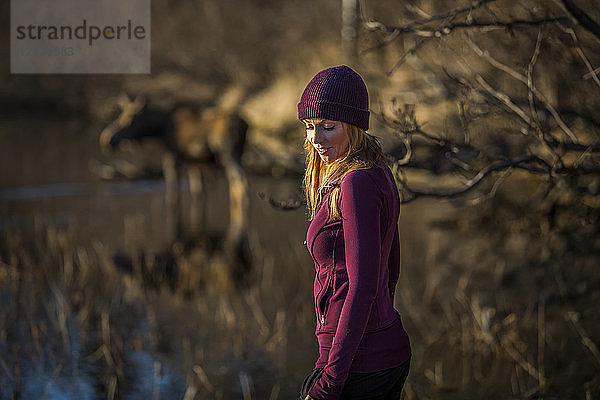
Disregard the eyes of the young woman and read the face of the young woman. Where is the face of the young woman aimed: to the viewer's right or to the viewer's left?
to the viewer's left

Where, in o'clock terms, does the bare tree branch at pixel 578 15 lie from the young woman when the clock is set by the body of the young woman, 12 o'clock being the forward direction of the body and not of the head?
The bare tree branch is roughly at 4 o'clock from the young woman.

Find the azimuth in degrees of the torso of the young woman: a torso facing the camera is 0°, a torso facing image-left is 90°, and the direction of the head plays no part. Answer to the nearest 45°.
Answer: approximately 90°

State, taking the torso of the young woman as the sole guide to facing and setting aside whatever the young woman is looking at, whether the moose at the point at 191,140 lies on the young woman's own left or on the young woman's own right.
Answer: on the young woman's own right

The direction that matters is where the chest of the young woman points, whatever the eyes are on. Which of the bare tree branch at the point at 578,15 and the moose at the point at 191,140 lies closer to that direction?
the moose

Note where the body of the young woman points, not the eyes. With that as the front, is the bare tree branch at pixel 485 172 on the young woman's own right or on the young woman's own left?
on the young woman's own right
